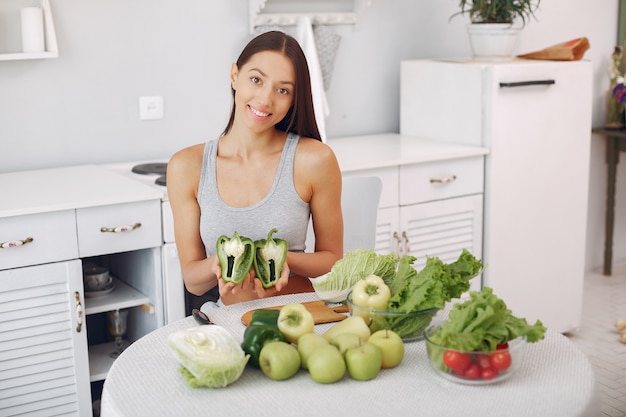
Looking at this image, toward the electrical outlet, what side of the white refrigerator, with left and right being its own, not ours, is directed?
right

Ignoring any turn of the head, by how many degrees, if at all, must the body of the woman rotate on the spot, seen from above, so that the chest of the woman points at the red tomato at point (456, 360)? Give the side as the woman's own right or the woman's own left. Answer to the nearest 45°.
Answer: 0° — they already face it

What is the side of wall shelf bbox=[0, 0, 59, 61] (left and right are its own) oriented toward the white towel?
left

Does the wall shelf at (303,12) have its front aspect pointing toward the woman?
yes

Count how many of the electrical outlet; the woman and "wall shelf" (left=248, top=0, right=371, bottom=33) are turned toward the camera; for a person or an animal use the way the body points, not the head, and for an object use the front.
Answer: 3

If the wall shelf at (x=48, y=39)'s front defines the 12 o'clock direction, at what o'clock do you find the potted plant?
The potted plant is roughly at 9 o'clock from the wall shelf.

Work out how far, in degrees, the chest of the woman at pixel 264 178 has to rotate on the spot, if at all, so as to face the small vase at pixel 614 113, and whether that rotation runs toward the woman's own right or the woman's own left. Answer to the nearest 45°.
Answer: approximately 135° to the woman's own left

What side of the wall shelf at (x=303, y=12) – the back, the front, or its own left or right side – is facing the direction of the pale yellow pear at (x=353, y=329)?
front

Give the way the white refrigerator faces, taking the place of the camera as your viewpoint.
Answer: facing the viewer and to the right of the viewer

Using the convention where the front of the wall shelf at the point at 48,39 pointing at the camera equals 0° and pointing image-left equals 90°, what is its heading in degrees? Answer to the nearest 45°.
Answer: approximately 0°

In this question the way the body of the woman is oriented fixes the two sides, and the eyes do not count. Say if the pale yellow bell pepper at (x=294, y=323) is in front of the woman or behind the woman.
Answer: in front

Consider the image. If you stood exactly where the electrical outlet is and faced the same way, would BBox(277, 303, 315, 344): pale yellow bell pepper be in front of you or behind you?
in front
